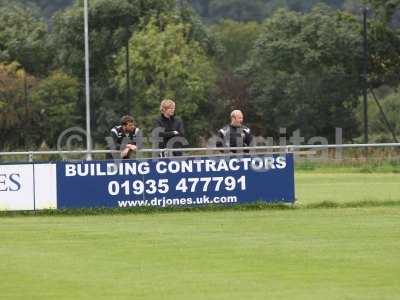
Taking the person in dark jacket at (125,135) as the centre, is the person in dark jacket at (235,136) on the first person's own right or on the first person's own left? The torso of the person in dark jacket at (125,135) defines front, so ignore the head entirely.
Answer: on the first person's own left

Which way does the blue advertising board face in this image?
toward the camera

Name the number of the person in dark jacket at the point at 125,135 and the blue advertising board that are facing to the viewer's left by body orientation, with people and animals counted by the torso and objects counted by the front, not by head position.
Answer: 0

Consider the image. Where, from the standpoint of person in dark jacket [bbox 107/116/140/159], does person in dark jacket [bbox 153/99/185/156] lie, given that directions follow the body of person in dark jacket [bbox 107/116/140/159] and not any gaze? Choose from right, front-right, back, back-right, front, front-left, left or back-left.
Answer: front-left

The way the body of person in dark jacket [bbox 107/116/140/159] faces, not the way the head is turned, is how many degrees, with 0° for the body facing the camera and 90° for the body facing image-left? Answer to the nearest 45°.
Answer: approximately 315°

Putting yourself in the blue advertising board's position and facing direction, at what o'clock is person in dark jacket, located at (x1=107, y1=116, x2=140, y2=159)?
The person in dark jacket is roughly at 4 o'clock from the blue advertising board.
